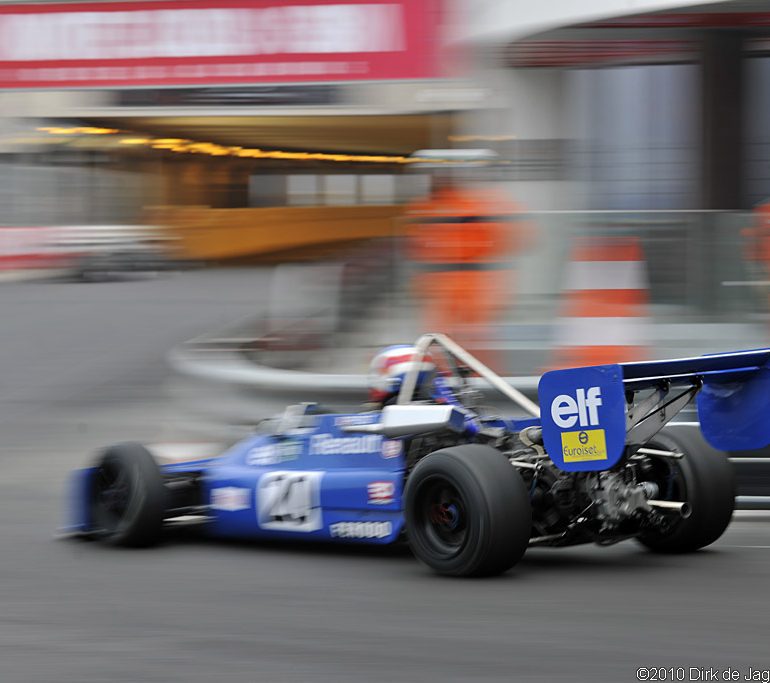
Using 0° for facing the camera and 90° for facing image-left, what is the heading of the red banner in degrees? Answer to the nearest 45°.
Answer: approximately 0°

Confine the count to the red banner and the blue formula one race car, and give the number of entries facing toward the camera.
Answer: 1

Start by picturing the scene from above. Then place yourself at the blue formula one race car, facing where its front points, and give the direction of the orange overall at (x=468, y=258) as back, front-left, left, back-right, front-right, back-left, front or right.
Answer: front-right

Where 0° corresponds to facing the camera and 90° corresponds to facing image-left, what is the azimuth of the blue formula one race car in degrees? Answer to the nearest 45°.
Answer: approximately 135°

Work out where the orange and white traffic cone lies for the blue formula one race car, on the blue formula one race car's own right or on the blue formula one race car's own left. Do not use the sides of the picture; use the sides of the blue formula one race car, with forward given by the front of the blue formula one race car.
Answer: on the blue formula one race car's own right

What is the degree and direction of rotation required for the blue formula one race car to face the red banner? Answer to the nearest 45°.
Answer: approximately 45° to its right
